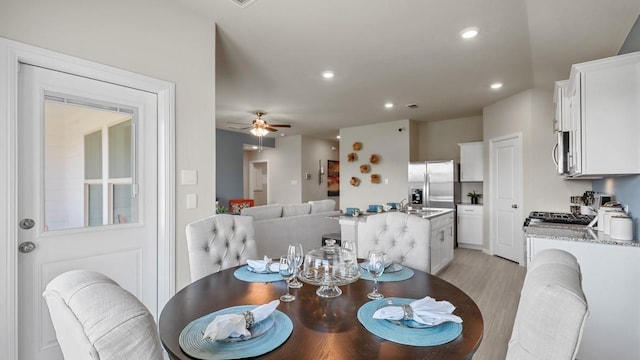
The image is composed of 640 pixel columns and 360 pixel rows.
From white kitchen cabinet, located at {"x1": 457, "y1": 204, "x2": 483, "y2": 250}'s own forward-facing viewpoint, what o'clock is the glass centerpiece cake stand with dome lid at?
The glass centerpiece cake stand with dome lid is roughly at 12 o'clock from the white kitchen cabinet.

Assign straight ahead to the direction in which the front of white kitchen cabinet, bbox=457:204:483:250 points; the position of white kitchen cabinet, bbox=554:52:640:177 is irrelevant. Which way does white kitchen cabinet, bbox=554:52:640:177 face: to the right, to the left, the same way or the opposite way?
to the right

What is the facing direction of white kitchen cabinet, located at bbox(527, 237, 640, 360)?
to the viewer's left

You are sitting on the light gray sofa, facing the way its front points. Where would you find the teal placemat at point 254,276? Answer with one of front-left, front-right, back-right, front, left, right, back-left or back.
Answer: back-left

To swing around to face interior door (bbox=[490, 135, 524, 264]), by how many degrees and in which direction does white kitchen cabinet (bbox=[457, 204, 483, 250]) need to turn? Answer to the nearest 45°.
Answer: approximately 45° to its left

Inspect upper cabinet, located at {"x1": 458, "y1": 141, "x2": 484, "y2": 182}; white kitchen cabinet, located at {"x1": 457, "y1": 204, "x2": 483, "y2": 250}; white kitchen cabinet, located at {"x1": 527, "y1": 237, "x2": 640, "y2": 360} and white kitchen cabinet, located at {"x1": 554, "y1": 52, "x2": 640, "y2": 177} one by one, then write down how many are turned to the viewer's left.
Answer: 2

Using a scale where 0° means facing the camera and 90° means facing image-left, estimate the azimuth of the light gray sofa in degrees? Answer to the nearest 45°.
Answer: approximately 135°

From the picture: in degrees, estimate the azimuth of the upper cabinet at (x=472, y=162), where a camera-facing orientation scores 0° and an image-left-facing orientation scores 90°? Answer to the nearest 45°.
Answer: approximately 0°
